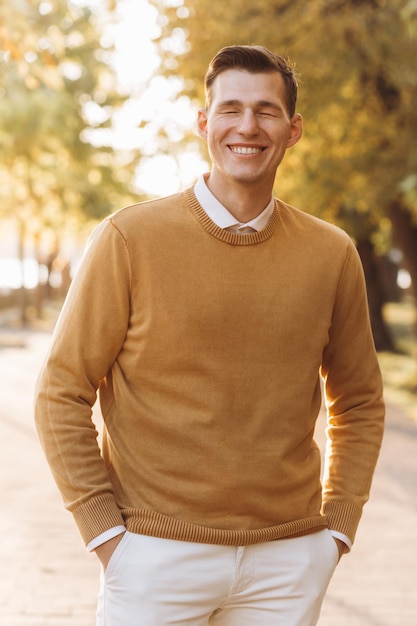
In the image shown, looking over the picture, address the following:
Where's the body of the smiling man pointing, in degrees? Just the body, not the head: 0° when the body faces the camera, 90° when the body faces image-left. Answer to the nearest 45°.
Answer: approximately 0°

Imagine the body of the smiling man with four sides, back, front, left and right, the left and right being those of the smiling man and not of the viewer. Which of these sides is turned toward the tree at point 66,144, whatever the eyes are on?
back
